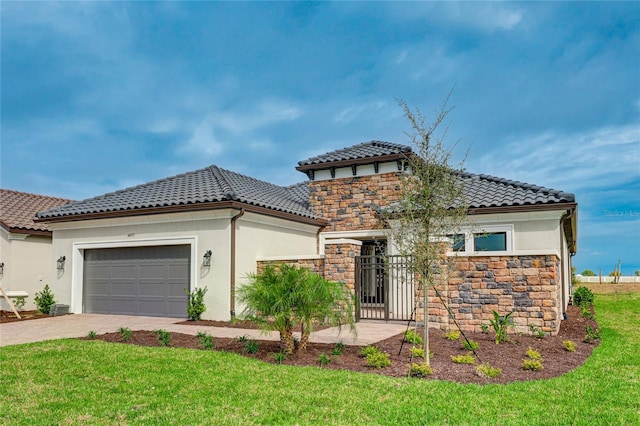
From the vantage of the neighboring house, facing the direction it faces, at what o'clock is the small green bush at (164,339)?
The small green bush is roughly at 10 o'clock from the neighboring house.

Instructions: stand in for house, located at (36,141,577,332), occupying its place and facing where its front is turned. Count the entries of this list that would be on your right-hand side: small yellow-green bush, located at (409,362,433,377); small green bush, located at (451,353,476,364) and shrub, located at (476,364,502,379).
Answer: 0

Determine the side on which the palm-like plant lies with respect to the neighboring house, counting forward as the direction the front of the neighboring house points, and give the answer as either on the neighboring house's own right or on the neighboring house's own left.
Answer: on the neighboring house's own left

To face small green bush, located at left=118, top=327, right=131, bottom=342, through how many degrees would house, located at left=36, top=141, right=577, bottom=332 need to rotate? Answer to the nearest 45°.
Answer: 0° — it already faces it

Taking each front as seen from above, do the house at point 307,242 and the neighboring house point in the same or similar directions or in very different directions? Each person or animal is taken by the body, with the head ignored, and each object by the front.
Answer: same or similar directions

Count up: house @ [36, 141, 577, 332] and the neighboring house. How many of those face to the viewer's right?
0

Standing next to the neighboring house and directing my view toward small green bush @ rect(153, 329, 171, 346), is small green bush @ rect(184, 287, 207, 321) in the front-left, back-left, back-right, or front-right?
front-left

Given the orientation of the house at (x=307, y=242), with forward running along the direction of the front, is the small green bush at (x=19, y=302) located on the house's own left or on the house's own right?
on the house's own right

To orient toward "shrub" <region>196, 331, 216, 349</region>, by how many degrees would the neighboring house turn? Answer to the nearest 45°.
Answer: approximately 45° to its left

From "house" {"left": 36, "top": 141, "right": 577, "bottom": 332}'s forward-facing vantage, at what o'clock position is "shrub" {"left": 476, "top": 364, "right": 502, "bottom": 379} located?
The shrub is roughly at 10 o'clock from the house.

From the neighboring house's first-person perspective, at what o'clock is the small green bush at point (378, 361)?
The small green bush is roughly at 10 o'clock from the neighboring house.

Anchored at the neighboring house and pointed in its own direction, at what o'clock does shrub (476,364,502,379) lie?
The shrub is roughly at 10 o'clock from the neighboring house.

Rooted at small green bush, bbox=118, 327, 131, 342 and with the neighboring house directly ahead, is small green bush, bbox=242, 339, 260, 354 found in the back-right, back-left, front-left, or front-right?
back-right

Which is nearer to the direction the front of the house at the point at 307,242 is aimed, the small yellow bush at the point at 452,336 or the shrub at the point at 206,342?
the shrub

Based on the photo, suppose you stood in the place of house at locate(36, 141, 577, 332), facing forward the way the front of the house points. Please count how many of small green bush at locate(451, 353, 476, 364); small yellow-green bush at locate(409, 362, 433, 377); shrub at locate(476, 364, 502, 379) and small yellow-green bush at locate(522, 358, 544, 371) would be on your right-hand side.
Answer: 0

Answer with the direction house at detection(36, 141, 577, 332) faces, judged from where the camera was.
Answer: facing the viewer and to the left of the viewer
